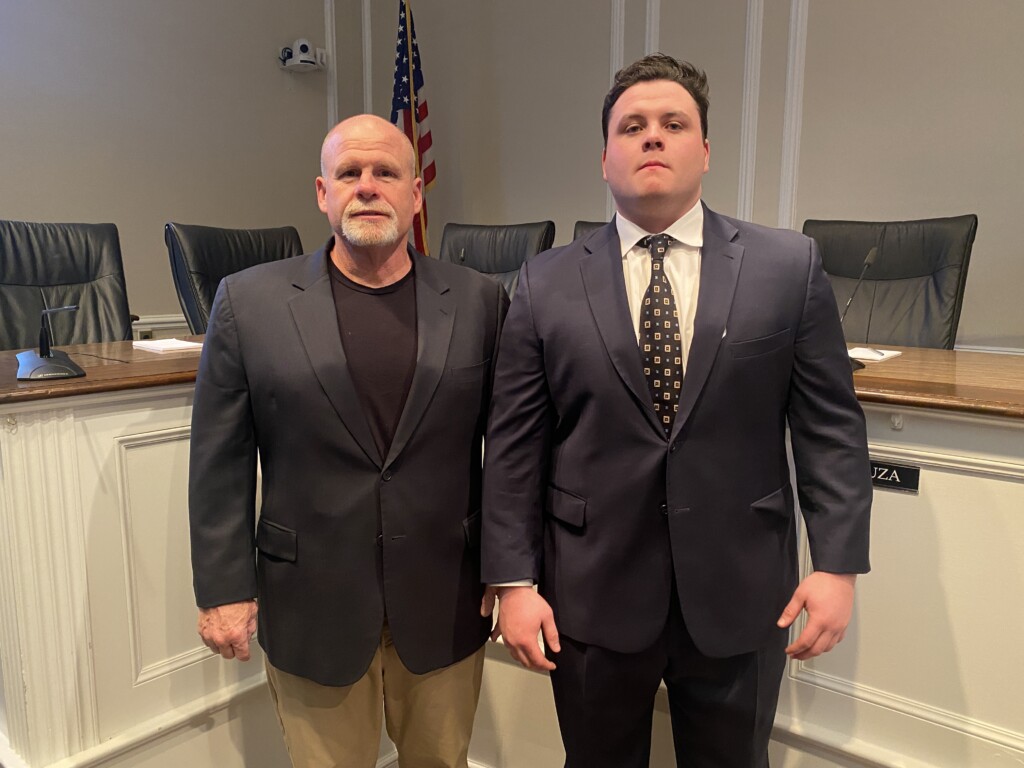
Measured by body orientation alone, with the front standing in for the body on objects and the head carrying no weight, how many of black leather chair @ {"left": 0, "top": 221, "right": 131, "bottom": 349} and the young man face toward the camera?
2

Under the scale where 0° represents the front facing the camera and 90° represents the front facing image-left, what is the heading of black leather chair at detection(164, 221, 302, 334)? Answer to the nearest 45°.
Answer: approximately 315°

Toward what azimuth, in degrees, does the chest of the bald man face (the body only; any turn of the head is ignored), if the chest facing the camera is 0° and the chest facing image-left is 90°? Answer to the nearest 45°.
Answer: approximately 0°

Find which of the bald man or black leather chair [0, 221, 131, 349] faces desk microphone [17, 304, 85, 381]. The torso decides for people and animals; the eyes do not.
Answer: the black leather chair
